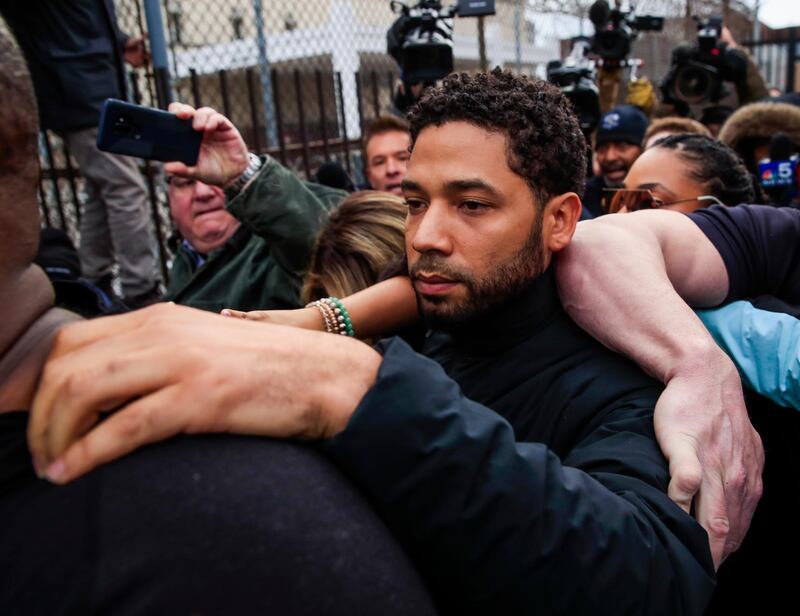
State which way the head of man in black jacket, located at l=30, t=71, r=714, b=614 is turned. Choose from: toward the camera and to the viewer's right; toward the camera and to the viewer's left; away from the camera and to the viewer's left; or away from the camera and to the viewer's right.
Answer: toward the camera and to the viewer's left

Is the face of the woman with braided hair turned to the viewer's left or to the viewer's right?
to the viewer's left

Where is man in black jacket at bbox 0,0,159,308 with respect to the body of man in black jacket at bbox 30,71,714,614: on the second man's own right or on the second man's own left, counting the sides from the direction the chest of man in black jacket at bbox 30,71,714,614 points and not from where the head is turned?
on the second man's own right

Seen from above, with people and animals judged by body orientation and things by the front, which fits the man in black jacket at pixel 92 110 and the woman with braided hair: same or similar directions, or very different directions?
very different directions

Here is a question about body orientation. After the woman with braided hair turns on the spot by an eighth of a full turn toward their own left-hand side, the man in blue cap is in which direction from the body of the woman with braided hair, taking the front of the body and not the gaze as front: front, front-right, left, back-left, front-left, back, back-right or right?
back

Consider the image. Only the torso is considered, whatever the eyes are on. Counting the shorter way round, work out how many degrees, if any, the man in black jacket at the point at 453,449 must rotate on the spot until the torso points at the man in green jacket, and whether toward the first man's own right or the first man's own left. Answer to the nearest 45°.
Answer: approximately 135° to the first man's own right

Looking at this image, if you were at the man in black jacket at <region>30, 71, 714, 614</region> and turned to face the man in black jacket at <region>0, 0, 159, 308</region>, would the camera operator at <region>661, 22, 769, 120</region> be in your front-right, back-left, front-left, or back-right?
front-right

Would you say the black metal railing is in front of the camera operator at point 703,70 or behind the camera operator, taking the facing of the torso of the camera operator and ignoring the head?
in front

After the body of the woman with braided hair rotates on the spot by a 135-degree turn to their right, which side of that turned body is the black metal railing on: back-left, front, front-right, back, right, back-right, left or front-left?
front-left

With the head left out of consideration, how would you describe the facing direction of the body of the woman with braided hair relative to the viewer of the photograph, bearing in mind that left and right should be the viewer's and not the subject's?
facing the viewer and to the left of the viewer

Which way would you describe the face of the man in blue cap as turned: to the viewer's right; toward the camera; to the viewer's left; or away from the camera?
toward the camera

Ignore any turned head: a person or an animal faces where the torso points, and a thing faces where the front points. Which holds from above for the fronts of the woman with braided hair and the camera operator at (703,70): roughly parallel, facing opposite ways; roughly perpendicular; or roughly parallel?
roughly parallel
